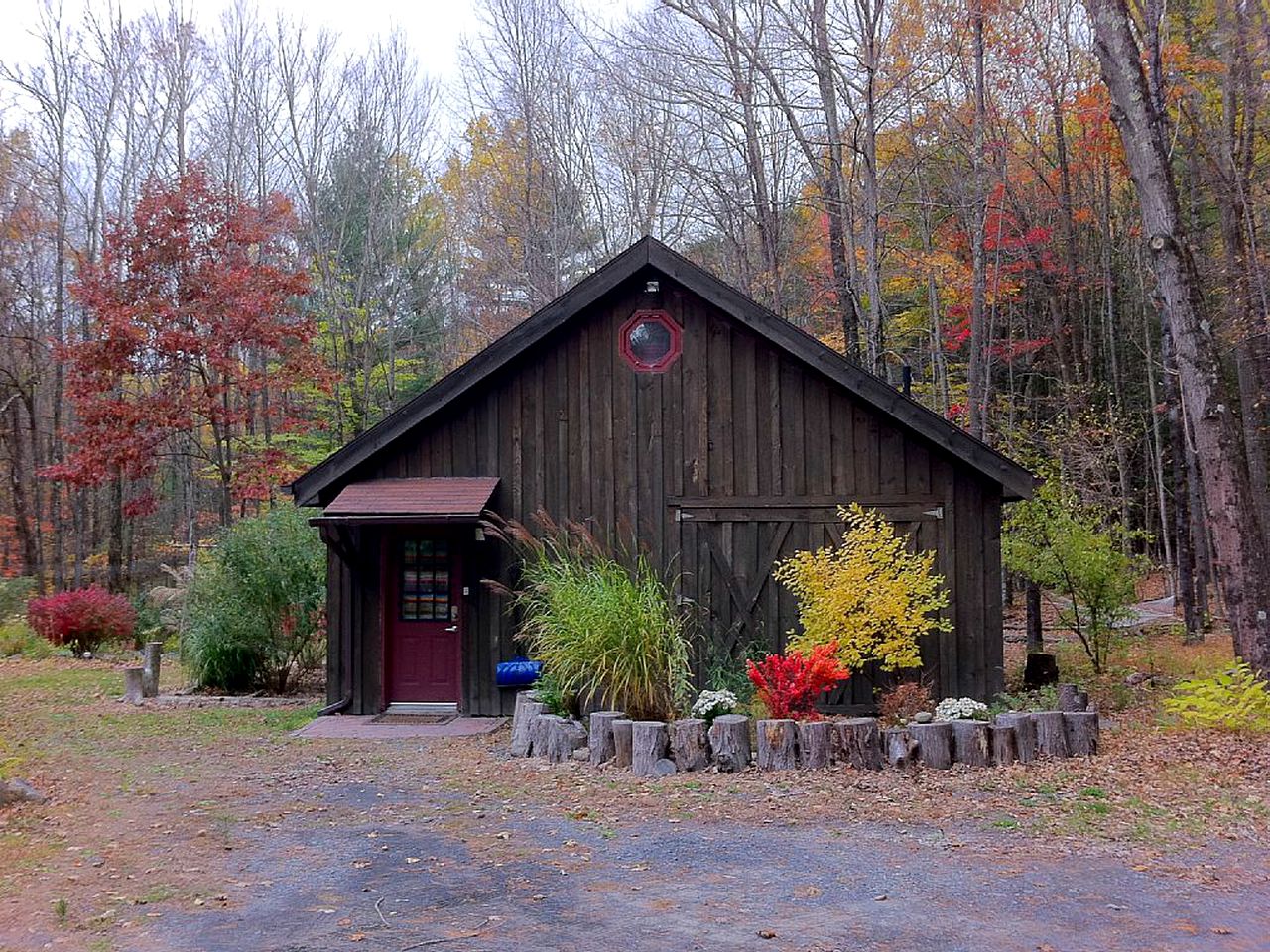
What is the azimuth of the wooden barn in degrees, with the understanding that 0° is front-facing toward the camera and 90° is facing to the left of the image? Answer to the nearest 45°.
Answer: approximately 0°

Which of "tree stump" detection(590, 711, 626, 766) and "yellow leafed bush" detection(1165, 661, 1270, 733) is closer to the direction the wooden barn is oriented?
the tree stump

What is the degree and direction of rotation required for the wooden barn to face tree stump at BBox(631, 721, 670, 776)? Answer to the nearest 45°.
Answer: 0° — it already faces it

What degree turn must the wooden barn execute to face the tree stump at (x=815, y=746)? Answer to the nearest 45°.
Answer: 0° — it already faces it

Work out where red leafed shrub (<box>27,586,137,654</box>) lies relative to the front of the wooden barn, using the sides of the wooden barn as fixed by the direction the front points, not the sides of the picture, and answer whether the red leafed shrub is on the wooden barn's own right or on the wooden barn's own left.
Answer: on the wooden barn's own right

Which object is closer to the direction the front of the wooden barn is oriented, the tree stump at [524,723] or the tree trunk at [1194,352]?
the tree stump

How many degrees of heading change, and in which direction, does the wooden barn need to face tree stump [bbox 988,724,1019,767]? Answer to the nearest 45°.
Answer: approximately 45° to its left

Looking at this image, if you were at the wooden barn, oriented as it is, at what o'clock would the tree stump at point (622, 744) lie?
The tree stump is roughly at 12 o'clock from the wooden barn.

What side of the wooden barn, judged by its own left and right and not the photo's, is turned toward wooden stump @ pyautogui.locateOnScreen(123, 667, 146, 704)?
right
